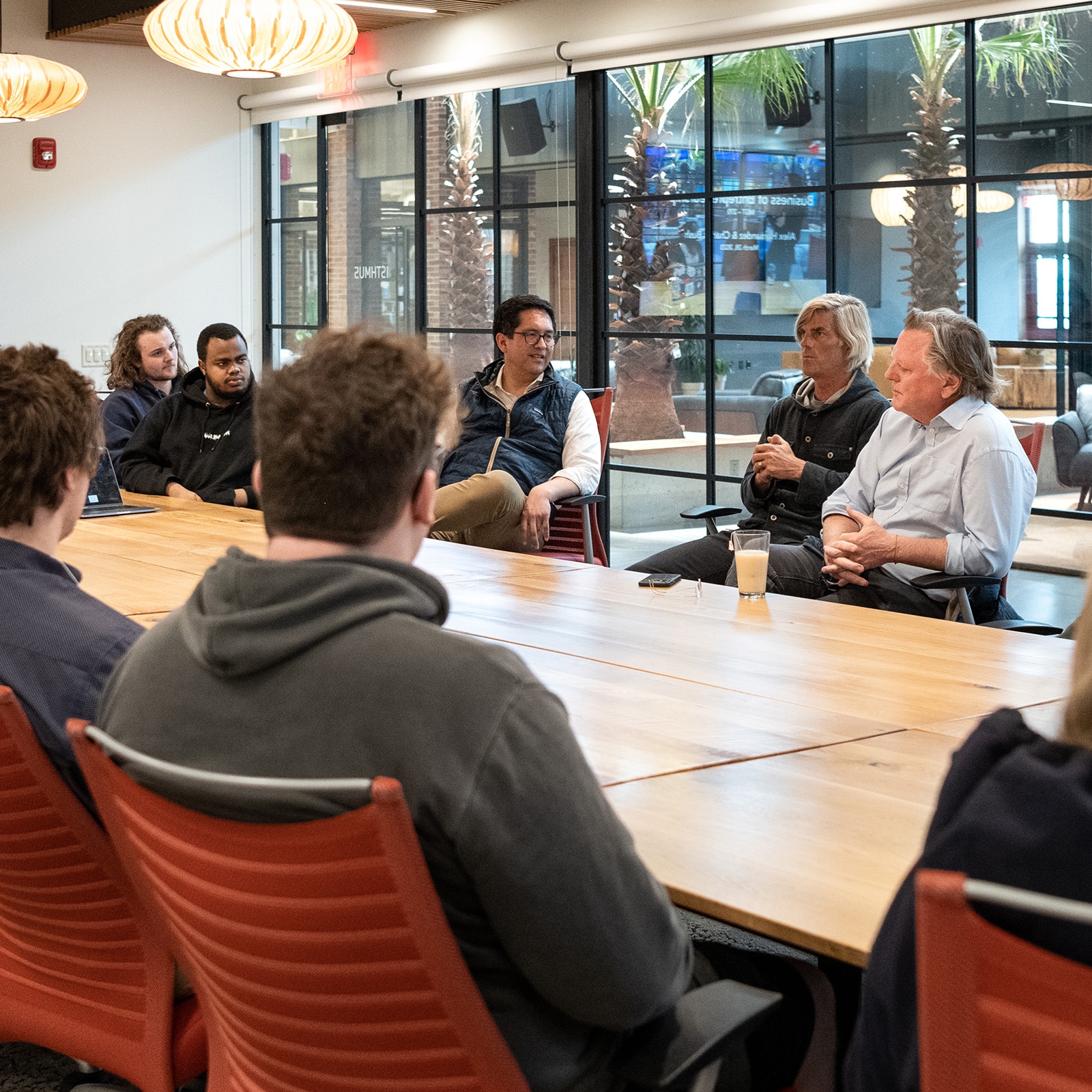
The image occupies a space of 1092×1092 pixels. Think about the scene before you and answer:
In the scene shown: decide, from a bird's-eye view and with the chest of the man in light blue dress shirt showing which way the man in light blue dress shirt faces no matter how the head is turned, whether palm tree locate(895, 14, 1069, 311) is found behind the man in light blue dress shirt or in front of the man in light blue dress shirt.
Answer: behind

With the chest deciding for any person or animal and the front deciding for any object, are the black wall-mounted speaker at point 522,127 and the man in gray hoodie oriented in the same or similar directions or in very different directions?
very different directions

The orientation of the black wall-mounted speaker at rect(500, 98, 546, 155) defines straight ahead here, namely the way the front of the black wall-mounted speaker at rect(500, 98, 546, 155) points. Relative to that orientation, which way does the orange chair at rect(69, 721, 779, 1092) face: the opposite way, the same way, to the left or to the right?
the opposite way

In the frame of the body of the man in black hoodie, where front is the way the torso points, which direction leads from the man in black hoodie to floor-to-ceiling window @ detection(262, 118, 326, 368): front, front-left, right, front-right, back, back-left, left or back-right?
back-left

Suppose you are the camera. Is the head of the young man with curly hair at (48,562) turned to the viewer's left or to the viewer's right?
to the viewer's right

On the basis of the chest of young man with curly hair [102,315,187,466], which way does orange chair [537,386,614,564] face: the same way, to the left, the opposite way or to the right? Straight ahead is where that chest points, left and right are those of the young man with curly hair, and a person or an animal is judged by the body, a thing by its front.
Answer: to the right

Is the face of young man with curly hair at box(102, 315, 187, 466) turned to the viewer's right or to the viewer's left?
to the viewer's right

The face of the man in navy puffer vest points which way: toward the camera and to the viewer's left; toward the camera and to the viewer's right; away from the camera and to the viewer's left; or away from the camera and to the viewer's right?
toward the camera and to the viewer's right
